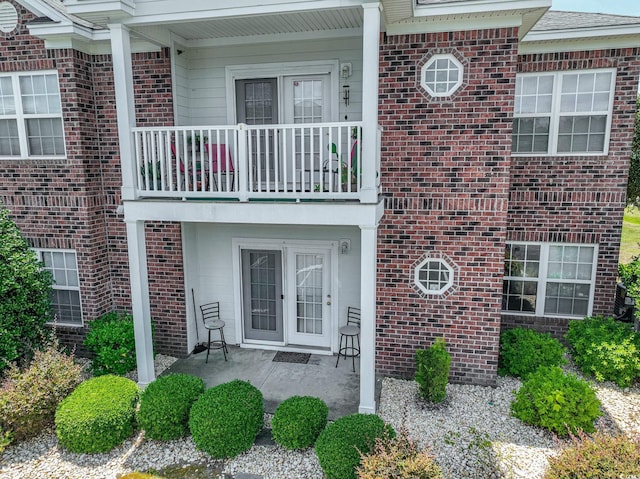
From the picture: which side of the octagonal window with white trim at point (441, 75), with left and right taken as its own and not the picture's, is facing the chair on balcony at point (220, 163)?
right

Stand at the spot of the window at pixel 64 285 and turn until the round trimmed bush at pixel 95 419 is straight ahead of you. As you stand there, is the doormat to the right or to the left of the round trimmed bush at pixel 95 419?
left

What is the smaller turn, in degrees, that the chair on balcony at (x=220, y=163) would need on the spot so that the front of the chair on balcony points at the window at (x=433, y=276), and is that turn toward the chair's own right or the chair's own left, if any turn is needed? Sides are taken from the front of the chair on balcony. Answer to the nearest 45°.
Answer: approximately 45° to the chair's own left

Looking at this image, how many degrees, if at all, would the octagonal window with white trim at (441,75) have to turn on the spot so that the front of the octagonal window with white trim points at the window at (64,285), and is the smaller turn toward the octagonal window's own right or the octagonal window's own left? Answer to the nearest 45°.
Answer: approximately 90° to the octagonal window's own right

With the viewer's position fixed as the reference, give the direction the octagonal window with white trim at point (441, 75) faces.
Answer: facing the viewer

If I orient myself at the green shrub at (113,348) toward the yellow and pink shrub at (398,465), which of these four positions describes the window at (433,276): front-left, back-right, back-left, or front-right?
front-left

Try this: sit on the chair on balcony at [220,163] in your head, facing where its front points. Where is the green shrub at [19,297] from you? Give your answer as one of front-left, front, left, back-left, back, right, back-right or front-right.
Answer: back-right

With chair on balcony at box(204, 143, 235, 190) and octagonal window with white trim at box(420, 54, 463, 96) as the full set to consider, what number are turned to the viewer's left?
0

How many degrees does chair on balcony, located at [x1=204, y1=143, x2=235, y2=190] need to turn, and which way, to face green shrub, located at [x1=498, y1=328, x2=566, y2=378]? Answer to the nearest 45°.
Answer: approximately 45° to its left
